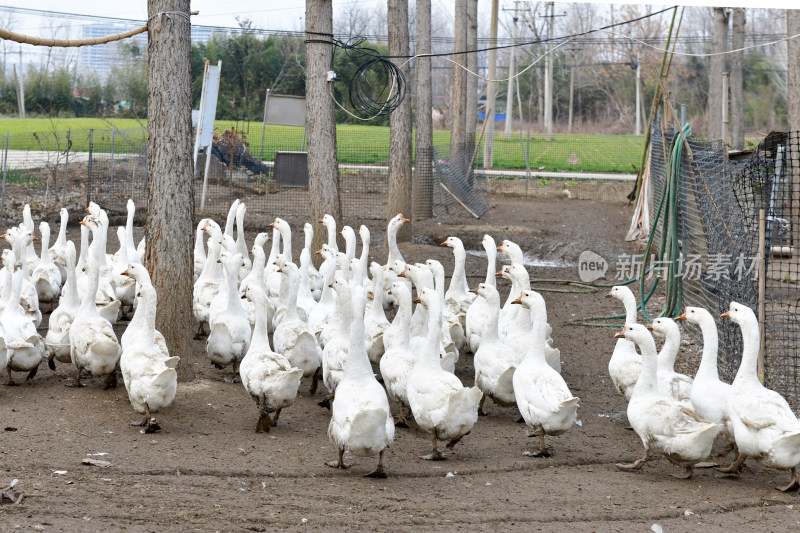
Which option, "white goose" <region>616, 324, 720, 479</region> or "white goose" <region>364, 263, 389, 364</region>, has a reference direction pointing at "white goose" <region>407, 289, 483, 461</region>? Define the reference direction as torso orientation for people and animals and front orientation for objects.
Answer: "white goose" <region>616, 324, 720, 479</region>

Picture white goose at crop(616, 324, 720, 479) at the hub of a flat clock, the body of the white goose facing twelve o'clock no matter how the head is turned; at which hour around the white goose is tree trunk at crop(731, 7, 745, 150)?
The tree trunk is roughly at 3 o'clock from the white goose.

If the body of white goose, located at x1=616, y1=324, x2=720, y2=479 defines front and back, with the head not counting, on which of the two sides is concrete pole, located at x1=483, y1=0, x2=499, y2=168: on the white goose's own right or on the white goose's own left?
on the white goose's own right

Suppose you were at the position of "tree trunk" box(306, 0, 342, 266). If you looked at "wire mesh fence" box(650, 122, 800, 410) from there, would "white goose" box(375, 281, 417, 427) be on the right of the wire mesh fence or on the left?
right

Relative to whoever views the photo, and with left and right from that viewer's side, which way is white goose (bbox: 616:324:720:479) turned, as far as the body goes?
facing to the left of the viewer

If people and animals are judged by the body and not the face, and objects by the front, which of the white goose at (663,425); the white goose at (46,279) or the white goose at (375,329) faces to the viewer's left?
the white goose at (663,425)
